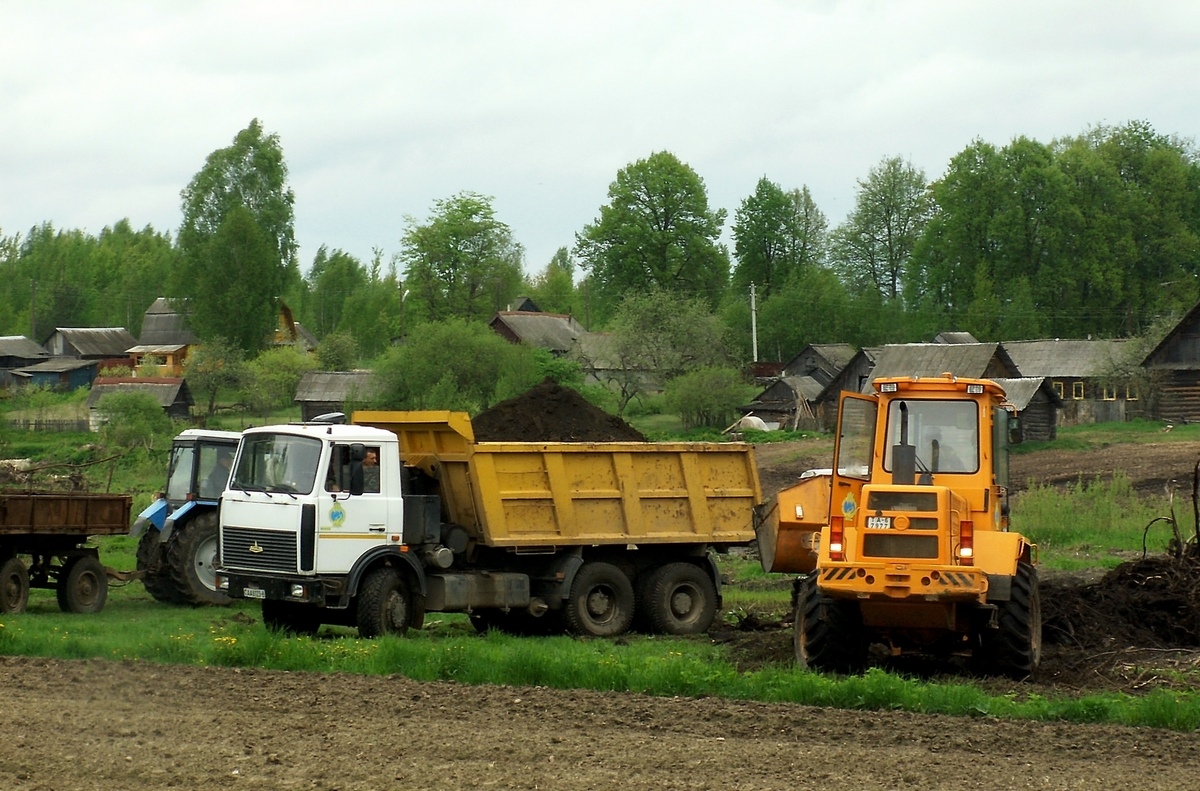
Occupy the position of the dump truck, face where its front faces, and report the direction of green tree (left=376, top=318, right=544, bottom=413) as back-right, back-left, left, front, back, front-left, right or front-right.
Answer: back-right

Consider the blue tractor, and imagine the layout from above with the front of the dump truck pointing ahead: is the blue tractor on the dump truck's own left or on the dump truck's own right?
on the dump truck's own right

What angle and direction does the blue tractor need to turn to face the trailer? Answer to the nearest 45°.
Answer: approximately 180°

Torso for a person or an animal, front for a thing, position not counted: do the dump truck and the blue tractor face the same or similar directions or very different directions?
very different directions

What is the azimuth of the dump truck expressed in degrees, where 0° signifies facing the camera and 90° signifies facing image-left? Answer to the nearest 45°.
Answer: approximately 45°
